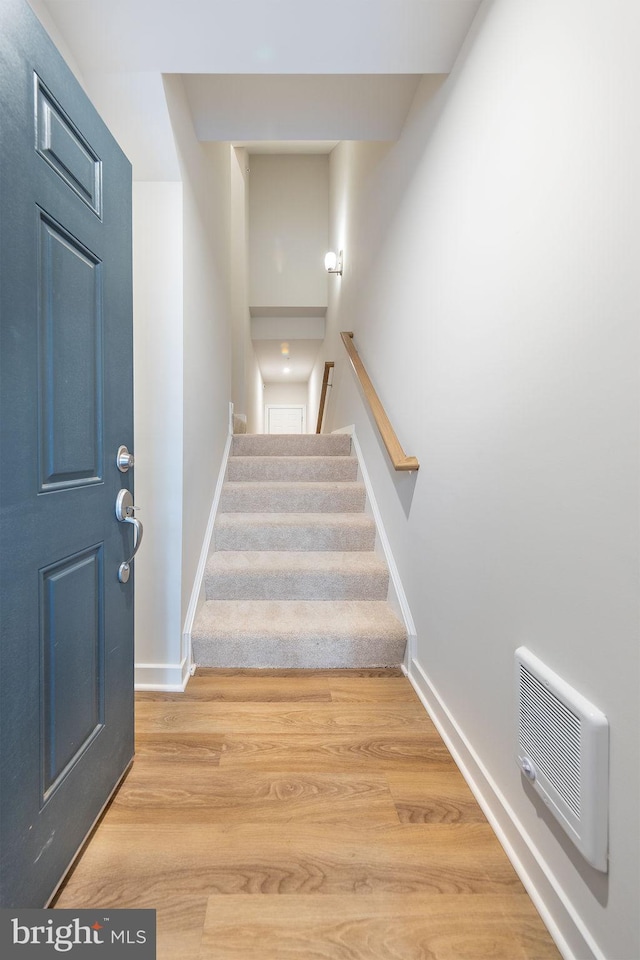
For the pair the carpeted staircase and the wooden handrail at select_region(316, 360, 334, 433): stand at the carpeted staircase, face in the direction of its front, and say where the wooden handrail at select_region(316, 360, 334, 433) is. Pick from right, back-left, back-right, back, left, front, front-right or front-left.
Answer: back

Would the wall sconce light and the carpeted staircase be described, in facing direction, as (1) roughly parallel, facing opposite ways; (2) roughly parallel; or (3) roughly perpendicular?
roughly perpendicular

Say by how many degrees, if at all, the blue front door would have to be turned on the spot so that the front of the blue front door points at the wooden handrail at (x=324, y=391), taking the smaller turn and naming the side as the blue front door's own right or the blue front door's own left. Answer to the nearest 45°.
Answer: approximately 90° to the blue front door's own left

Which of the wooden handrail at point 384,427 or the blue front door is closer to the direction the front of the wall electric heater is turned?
the blue front door

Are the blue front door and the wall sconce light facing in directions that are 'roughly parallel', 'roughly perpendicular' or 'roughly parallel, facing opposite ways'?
roughly parallel, facing opposite ways

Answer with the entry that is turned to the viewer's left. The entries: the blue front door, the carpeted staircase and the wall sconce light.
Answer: the wall sconce light

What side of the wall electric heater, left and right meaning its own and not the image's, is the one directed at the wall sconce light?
right

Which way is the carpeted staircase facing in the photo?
toward the camera

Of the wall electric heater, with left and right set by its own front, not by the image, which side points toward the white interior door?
right

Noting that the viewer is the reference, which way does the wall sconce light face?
facing to the left of the viewer

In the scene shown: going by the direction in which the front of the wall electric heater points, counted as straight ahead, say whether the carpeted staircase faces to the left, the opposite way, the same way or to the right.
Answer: to the left

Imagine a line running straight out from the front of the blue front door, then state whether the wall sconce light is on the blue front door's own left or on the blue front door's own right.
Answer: on the blue front door's own left

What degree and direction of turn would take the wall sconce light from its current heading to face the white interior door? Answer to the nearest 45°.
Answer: approximately 90° to its right

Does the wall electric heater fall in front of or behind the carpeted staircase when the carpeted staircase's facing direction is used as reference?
in front

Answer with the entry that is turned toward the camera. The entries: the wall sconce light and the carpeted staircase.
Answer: the carpeted staircase

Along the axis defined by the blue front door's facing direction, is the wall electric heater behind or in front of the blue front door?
in front

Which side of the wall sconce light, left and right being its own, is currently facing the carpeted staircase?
left

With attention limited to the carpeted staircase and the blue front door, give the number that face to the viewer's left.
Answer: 0
